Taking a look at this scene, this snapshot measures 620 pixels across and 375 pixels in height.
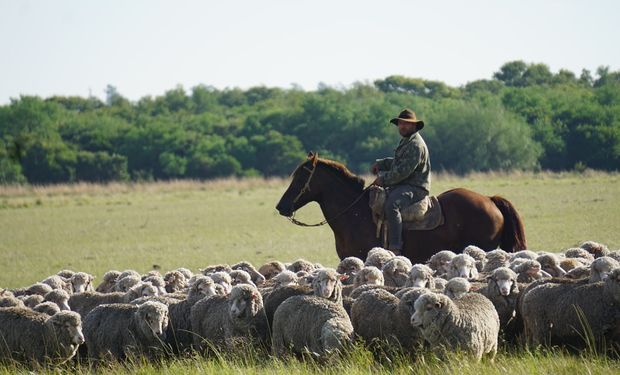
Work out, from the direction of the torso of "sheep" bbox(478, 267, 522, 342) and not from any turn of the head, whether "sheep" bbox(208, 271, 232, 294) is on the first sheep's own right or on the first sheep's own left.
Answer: on the first sheep's own right

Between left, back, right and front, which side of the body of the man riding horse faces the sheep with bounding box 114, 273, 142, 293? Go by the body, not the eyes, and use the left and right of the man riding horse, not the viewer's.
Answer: front

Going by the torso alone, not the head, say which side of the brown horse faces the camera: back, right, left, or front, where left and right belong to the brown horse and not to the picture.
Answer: left

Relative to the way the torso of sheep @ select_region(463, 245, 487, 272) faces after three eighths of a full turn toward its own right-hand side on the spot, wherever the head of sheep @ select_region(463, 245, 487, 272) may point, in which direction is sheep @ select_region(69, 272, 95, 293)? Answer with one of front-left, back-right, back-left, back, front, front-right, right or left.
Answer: front

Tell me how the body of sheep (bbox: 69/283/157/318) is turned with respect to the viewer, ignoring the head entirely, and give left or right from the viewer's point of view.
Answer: facing to the right of the viewer

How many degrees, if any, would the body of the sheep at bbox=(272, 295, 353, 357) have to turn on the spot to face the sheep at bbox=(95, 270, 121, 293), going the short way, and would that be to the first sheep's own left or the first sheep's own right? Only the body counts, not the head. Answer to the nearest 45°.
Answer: approximately 180°

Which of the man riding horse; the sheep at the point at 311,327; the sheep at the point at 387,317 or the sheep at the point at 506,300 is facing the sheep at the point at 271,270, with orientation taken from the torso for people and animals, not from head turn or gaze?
the man riding horse

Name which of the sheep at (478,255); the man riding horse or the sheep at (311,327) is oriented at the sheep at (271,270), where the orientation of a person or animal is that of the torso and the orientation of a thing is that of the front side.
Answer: the man riding horse

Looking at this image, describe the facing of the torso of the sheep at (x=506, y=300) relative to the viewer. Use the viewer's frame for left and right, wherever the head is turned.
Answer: facing the viewer

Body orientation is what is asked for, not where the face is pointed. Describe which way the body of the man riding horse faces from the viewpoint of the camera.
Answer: to the viewer's left

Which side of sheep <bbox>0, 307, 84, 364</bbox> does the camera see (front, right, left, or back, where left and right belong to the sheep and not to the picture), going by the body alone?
right

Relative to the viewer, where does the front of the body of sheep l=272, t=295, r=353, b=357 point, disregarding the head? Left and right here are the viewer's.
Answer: facing the viewer and to the right of the viewer
